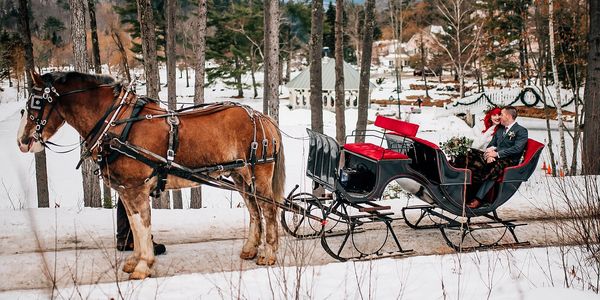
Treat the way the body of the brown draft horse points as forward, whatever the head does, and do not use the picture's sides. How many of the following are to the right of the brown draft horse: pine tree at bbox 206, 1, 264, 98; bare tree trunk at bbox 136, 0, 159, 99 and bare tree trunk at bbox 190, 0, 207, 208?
3

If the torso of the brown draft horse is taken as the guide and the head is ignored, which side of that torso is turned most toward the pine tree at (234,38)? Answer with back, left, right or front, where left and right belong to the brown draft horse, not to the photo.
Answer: right

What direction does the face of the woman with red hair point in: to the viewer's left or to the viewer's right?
to the viewer's right

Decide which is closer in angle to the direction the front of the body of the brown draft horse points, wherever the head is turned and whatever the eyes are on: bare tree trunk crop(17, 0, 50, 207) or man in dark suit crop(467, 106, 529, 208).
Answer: the bare tree trunk

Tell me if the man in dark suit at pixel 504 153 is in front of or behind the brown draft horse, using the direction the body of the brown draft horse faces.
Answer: behind

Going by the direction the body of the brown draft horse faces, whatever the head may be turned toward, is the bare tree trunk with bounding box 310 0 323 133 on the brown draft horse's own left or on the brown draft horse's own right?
on the brown draft horse's own right

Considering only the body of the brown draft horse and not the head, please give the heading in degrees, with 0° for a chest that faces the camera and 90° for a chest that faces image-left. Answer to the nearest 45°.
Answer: approximately 90°

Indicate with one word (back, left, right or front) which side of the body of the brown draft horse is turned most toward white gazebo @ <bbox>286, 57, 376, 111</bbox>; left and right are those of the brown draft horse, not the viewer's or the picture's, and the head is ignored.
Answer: right

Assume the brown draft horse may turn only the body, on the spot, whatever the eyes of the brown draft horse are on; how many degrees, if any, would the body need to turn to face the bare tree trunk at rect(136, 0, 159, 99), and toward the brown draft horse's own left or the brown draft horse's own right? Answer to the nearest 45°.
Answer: approximately 90° to the brown draft horse's own right
